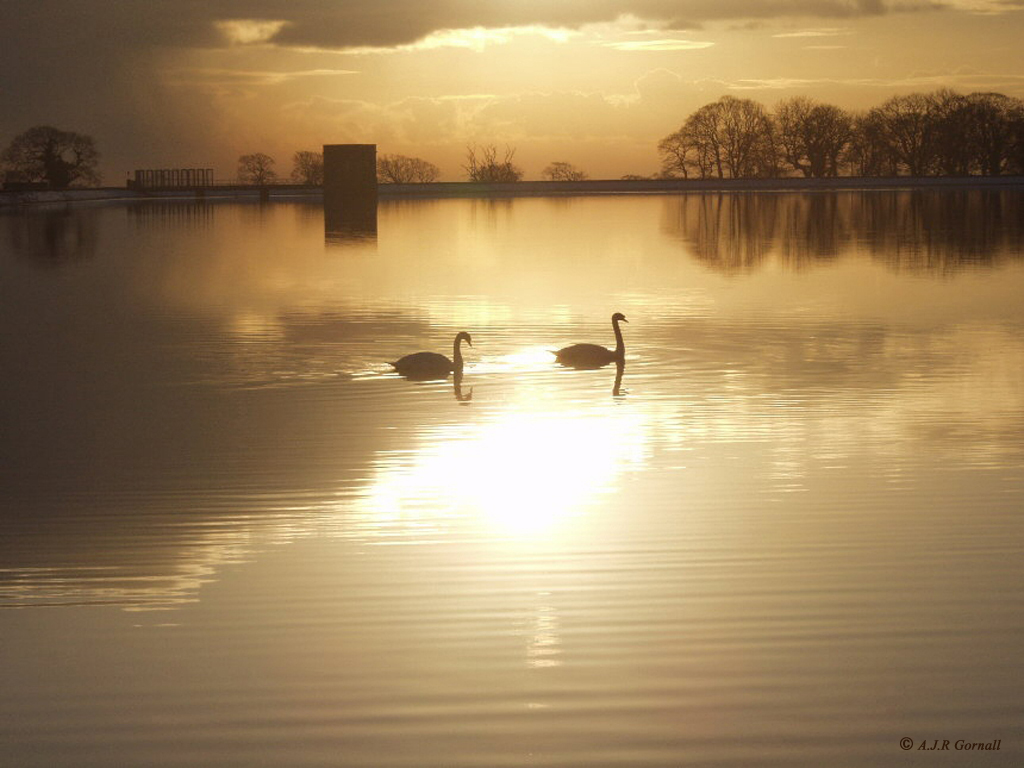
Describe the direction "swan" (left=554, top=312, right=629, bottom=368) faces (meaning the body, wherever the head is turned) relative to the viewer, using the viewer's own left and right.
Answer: facing to the right of the viewer

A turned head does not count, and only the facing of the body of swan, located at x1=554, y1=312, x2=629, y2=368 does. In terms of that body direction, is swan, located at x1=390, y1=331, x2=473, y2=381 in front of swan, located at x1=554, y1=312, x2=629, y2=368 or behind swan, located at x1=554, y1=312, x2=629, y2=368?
behind

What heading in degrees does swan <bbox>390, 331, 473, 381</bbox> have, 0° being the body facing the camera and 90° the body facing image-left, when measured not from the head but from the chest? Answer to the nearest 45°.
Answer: approximately 270°

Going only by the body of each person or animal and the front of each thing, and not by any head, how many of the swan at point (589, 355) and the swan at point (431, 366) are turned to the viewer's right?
2
